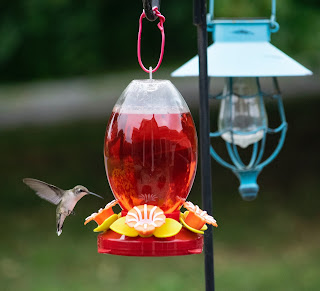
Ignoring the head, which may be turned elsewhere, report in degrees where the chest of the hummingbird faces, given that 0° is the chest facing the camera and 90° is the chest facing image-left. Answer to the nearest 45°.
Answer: approximately 270°

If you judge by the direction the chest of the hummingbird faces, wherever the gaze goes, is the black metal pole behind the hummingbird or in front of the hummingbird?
in front

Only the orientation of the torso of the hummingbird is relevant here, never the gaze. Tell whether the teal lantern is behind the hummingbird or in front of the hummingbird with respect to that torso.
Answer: in front

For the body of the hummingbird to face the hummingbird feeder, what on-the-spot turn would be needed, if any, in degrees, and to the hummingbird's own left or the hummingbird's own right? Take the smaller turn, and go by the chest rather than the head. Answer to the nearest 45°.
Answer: approximately 45° to the hummingbird's own right
